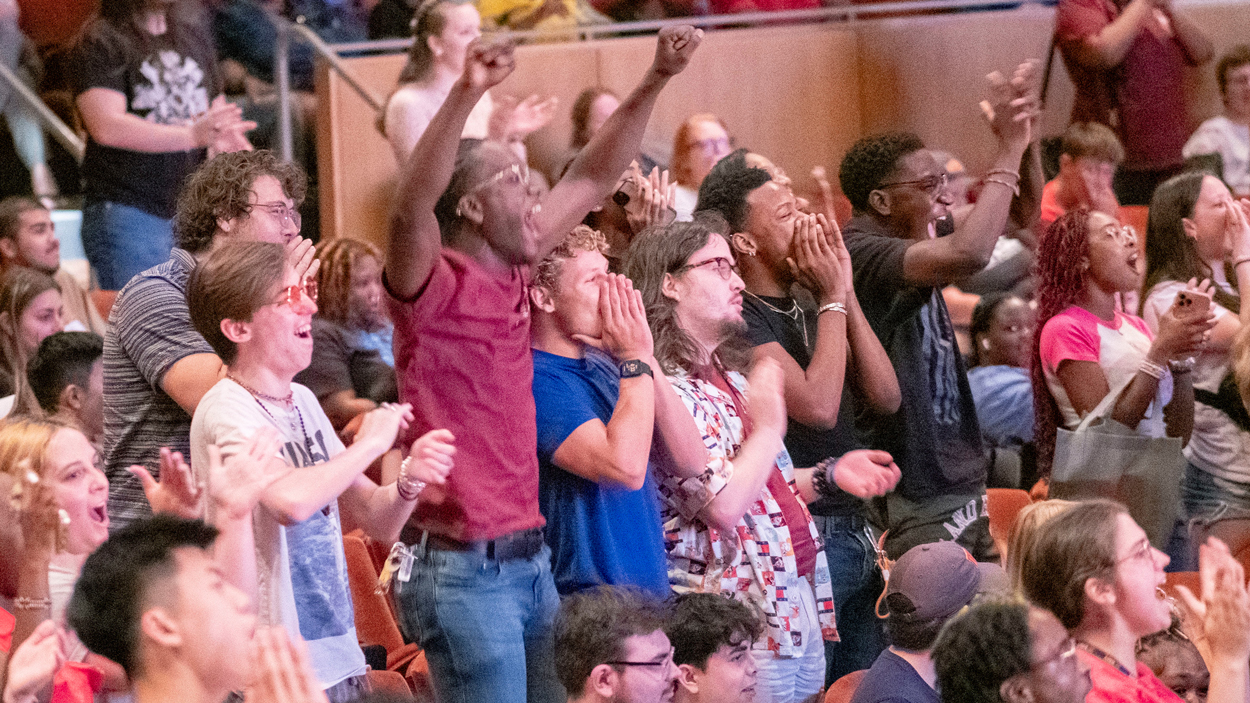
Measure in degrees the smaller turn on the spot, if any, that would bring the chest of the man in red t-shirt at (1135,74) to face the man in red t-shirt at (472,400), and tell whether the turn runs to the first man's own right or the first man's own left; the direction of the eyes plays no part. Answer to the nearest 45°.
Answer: approximately 45° to the first man's own right

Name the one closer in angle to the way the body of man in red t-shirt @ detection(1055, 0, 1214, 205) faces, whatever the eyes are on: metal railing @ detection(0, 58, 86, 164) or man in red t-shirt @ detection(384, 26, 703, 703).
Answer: the man in red t-shirt

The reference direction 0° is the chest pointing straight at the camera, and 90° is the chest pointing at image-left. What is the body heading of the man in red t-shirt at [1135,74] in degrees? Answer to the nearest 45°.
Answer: approximately 315°

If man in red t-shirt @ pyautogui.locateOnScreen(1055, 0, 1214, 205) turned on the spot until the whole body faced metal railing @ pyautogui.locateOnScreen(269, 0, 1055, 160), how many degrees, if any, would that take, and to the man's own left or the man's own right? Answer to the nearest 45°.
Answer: approximately 135° to the man's own right

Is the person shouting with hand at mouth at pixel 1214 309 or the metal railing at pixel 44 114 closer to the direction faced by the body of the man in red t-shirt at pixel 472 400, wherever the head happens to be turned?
the person shouting with hand at mouth

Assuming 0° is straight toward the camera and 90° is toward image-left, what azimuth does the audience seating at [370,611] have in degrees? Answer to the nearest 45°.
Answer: approximately 315°

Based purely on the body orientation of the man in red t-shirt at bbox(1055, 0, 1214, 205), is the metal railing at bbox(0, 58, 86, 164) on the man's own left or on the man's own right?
on the man's own right

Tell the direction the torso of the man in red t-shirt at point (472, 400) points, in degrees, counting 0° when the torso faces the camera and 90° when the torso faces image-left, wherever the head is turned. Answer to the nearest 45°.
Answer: approximately 315°

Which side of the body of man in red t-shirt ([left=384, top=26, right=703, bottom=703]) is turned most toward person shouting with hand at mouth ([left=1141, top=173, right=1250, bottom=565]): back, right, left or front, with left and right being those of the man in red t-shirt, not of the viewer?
left
